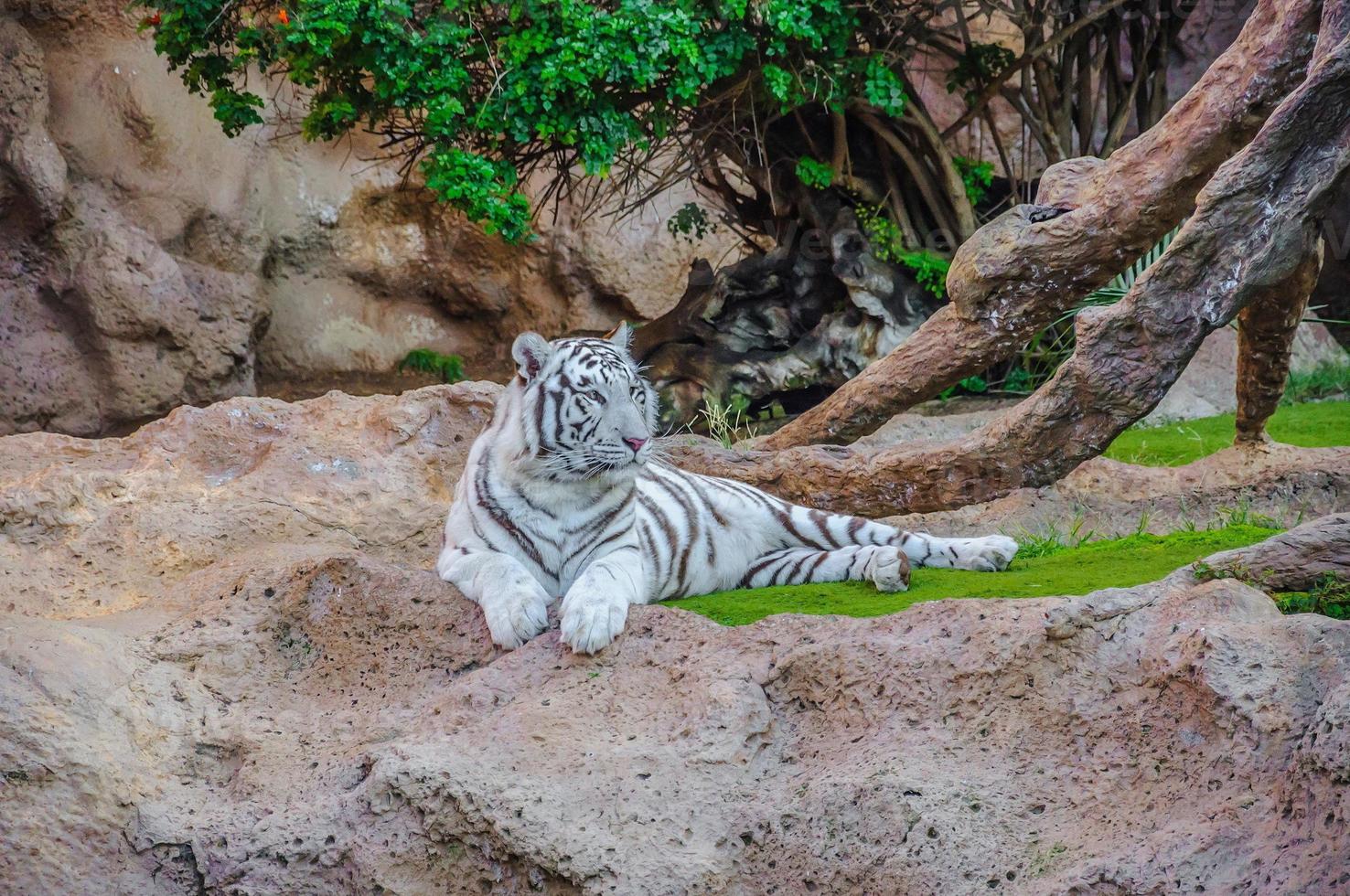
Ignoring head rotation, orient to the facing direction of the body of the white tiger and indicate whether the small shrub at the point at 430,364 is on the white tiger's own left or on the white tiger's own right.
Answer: on the white tiger's own right

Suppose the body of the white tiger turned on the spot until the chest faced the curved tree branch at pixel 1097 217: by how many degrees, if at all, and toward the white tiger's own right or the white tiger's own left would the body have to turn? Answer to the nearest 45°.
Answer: approximately 180°

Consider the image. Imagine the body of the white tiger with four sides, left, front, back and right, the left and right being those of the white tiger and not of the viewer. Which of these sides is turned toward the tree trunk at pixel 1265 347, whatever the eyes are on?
back

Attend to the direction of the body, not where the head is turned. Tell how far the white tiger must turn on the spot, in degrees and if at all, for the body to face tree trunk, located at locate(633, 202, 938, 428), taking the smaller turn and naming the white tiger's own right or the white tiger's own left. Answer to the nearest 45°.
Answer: approximately 135° to the white tiger's own right

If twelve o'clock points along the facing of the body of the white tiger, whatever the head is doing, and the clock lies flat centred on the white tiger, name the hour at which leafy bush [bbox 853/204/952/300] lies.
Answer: The leafy bush is roughly at 5 o'clock from the white tiger.

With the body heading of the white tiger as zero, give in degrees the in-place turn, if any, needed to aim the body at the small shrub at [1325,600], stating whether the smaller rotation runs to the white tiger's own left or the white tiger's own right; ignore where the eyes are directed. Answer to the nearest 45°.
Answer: approximately 90° to the white tiger's own left

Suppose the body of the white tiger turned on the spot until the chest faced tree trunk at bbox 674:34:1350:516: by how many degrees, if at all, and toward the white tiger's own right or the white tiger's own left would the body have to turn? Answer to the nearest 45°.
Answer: approximately 135° to the white tiger's own left

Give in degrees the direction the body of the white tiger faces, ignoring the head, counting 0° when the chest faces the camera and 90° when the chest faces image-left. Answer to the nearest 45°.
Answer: approximately 45°

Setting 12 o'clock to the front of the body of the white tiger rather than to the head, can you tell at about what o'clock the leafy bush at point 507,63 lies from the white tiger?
The leafy bush is roughly at 4 o'clock from the white tiger.
